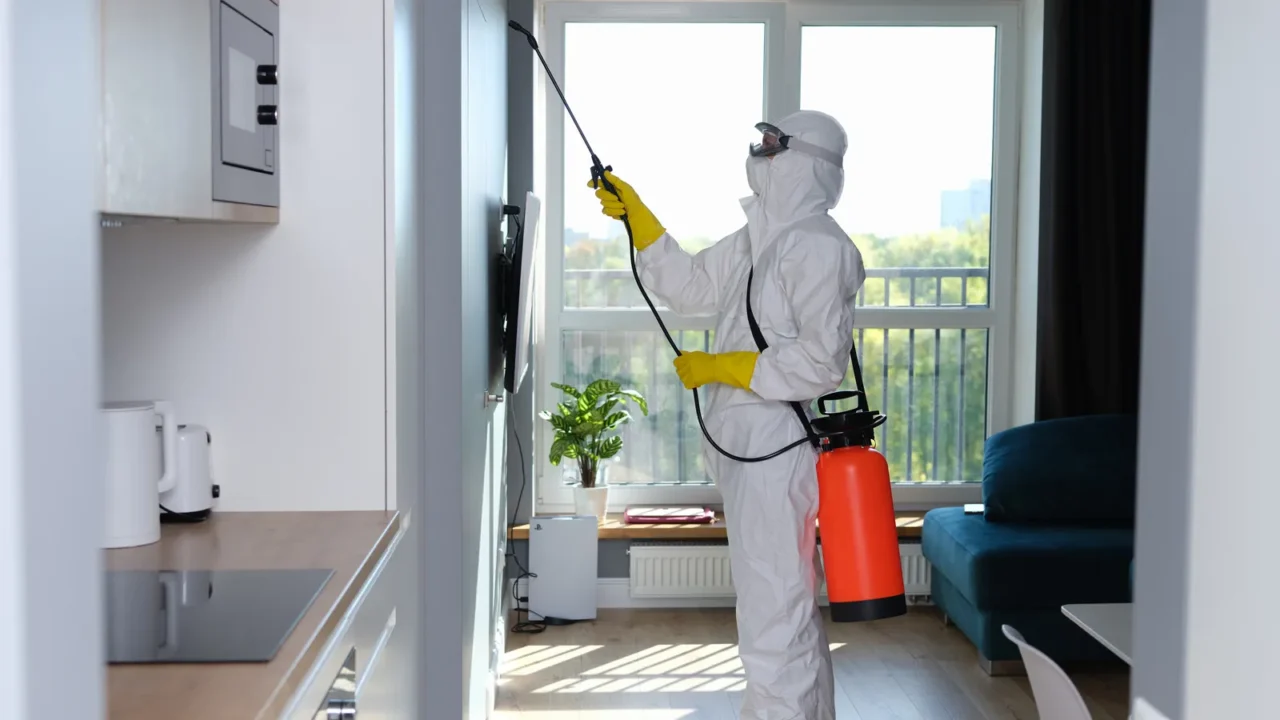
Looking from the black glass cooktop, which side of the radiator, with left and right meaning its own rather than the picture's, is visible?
front

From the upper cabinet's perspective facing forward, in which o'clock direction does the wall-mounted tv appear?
The wall-mounted tv is roughly at 10 o'clock from the upper cabinet.

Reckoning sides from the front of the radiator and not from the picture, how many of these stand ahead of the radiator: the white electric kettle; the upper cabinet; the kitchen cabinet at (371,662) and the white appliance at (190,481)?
4

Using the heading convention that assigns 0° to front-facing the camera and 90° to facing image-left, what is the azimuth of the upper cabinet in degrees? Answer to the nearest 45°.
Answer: approximately 270°

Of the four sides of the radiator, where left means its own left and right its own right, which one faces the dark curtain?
left

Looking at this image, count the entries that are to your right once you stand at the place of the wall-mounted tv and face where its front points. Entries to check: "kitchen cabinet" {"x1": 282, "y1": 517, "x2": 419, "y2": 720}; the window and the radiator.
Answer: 1

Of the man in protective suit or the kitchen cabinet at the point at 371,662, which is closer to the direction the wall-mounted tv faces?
the man in protective suit

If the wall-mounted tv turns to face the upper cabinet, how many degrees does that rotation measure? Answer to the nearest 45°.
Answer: approximately 90° to its right

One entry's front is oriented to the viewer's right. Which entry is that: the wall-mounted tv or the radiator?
the wall-mounted tv

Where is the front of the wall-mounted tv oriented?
to the viewer's right

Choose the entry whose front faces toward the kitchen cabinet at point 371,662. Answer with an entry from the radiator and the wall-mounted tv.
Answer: the radiator

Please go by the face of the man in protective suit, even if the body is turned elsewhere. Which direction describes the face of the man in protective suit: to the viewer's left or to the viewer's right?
to the viewer's left

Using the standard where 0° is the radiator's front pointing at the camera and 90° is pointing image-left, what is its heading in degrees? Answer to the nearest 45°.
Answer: approximately 0°
